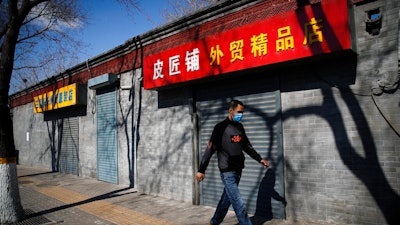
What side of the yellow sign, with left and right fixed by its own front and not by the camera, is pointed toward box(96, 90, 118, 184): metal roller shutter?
left

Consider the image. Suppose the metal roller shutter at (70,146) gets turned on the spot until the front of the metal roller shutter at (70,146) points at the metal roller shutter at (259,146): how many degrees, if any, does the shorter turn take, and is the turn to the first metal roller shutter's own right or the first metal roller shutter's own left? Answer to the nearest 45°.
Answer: approximately 45° to the first metal roller shutter's own left

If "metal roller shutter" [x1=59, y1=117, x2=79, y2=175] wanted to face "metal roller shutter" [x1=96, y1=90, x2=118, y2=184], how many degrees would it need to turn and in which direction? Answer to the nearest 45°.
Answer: approximately 45° to its left

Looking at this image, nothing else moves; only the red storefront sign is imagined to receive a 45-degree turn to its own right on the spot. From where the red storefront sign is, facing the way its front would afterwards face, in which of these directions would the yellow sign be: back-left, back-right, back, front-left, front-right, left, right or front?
front-right

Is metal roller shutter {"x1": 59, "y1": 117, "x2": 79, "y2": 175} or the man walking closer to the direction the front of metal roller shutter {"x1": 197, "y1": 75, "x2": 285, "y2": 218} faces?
the man walking

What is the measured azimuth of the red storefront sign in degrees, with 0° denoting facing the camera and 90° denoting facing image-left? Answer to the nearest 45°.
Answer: approximately 45°

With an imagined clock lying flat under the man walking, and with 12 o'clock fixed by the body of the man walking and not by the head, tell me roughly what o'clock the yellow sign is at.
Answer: The yellow sign is roughly at 6 o'clock from the man walking.

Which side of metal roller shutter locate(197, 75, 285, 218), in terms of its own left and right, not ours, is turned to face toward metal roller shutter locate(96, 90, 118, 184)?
right

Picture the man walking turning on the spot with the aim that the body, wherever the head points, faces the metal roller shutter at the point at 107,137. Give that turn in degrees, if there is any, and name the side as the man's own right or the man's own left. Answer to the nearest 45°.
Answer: approximately 180°

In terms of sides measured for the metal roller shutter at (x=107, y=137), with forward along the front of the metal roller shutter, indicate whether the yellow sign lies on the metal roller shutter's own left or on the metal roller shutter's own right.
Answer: on the metal roller shutter's own right

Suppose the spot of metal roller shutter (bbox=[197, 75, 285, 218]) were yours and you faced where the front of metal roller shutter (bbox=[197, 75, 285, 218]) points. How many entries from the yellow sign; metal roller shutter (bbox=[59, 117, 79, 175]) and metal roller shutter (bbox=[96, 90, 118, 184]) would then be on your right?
3
